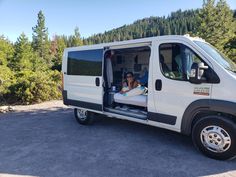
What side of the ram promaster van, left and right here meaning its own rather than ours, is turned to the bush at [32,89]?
back

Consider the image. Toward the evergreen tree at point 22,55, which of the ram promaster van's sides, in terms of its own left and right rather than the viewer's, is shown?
back

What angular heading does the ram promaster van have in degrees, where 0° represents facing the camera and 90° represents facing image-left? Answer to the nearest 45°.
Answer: approximately 315°

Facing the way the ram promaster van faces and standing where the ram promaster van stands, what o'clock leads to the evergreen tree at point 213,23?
The evergreen tree is roughly at 8 o'clock from the ram promaster van.
